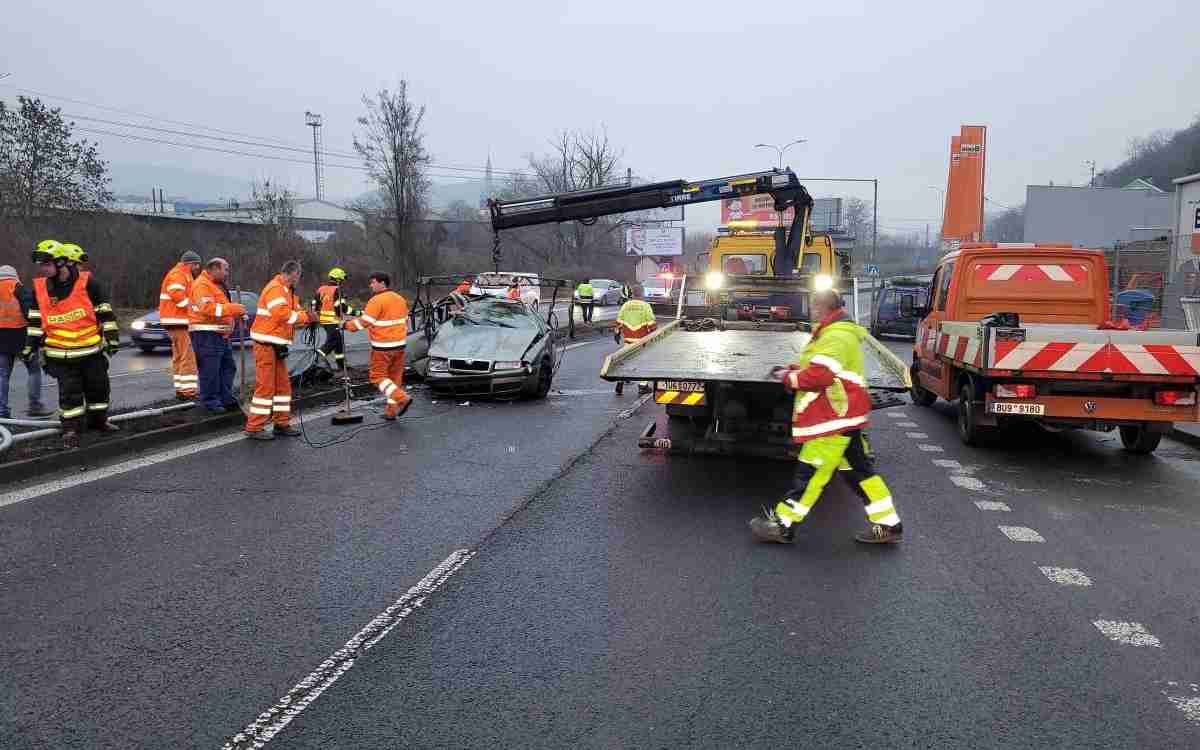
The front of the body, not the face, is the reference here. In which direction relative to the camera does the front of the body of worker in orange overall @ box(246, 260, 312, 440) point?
to the viewer's right

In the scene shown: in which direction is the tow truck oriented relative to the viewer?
away from the camera

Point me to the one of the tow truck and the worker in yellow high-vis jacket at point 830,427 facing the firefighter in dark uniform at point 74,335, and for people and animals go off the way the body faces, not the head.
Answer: the worker in yellow high-vis jacket

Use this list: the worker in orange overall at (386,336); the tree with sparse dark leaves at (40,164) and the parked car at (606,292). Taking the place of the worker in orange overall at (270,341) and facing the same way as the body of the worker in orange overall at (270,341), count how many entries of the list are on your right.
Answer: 0

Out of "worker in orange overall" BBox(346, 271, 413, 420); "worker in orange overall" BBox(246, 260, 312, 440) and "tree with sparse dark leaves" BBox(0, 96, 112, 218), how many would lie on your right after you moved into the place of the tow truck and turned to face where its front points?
0

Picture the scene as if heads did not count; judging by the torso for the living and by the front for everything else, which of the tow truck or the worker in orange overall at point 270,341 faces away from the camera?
the tow truck

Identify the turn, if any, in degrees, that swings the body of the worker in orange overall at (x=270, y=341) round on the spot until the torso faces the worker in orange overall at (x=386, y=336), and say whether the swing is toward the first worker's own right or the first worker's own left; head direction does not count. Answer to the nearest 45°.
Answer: approximately 45° to the first worker's own left

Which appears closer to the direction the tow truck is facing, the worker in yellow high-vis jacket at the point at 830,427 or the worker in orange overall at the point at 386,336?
the worker in orange overall

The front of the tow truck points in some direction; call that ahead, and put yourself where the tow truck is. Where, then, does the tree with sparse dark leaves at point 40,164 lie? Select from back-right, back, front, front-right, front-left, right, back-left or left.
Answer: front-left

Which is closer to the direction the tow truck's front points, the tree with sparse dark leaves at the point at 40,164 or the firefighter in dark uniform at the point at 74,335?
the tree with sparse dark leaves

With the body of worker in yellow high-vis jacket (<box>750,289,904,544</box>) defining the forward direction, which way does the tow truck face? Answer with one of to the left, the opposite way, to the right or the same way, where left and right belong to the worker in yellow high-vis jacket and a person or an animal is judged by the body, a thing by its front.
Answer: to the right

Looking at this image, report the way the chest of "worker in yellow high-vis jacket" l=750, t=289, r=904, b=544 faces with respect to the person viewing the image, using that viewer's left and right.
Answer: facing to the left of the viewer

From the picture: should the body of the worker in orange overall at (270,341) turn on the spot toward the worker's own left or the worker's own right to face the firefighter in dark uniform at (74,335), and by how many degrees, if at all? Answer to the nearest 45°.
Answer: approximately 180°

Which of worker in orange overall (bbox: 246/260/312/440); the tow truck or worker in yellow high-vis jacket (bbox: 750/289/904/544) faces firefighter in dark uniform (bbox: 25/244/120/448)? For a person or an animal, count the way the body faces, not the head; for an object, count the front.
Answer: the worker in yellow high-vis jacket

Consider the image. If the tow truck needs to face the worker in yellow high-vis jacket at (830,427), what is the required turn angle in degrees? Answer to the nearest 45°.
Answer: approximately 180°

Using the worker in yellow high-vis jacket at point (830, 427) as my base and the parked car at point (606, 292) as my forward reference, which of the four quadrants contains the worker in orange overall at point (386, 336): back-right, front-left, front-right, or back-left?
front-left

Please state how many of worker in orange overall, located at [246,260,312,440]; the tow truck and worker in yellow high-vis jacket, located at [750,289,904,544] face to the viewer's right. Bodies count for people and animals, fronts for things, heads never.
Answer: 1

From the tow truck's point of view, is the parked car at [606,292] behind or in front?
in front

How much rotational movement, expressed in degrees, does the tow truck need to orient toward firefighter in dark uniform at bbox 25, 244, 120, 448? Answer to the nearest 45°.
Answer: approximately 90° to its left

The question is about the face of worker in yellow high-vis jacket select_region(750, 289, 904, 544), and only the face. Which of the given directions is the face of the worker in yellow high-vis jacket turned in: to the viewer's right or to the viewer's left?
to the viewer's left
